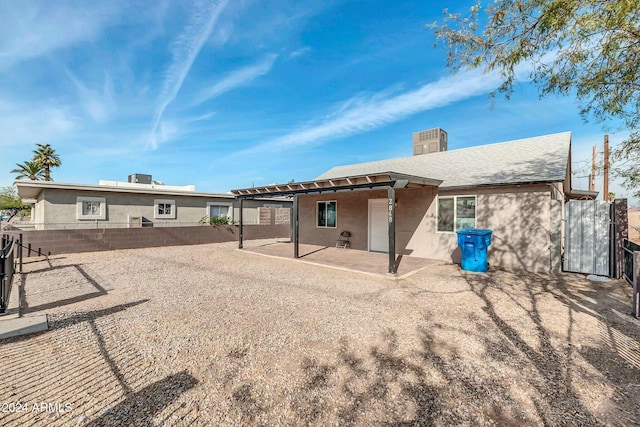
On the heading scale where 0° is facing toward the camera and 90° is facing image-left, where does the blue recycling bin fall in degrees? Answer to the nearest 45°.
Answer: approximately 45°

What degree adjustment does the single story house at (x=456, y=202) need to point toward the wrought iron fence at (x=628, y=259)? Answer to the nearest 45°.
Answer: approximately 90° to its left

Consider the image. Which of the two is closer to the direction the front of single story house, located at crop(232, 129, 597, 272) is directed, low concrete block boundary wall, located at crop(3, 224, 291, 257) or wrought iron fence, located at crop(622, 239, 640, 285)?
the low concrete block boundary wall

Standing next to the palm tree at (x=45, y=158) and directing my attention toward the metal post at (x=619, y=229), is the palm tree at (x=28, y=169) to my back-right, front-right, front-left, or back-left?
back-right

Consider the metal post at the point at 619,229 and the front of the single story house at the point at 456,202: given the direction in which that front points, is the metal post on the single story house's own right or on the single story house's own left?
on the single story house's own left

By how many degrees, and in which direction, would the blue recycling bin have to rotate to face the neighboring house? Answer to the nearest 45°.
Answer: approximately 45° to its right

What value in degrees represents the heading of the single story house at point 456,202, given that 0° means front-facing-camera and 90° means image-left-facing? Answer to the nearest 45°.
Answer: approximately 45°

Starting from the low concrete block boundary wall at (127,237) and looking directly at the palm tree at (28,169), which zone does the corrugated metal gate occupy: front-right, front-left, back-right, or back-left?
back-right

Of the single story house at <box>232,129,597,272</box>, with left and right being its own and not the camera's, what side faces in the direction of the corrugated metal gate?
left
